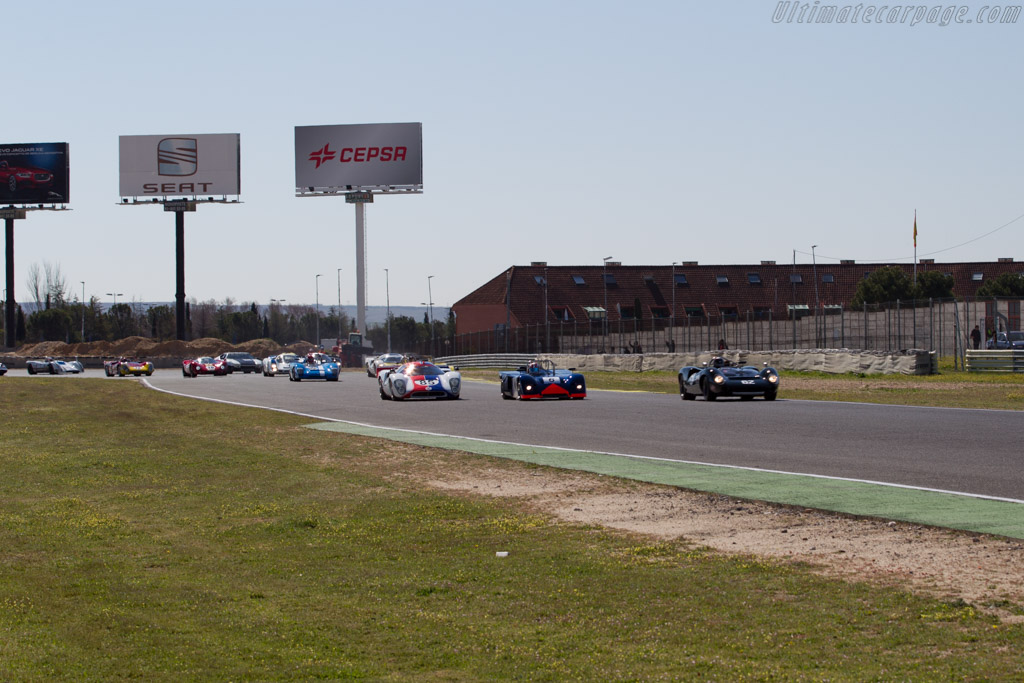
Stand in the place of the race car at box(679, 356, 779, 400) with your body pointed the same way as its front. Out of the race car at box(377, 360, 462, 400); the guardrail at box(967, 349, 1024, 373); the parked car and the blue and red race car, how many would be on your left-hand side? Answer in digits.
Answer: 2

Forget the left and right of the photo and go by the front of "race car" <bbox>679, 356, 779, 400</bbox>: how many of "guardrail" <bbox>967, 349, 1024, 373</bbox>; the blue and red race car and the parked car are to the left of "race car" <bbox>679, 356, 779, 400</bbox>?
2

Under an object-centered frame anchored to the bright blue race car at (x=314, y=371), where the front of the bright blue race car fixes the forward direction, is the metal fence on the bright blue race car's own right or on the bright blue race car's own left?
on the bright blue race car's own left

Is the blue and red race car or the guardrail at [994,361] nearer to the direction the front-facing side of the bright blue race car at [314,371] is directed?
the blue and red race car

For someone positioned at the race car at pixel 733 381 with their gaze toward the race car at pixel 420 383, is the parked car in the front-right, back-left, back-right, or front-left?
back-right

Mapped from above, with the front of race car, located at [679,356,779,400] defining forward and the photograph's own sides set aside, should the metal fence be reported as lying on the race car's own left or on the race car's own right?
on the race car's own left

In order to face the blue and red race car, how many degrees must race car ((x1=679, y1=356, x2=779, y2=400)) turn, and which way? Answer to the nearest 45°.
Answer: approximately 135° to its right

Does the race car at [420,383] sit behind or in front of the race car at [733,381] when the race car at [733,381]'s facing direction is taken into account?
behind
